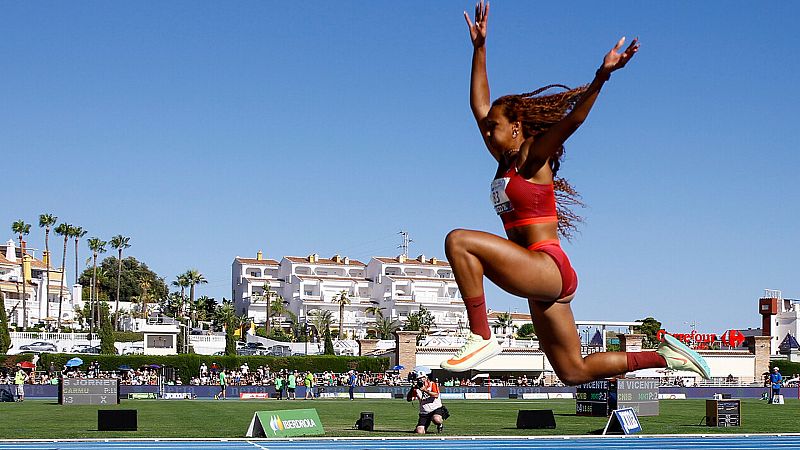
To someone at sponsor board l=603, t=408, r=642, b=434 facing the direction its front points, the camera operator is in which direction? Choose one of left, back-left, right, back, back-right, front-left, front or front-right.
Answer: back-right

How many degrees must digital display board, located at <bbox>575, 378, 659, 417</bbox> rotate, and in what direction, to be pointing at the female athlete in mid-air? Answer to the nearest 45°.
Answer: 0° — it already faces them

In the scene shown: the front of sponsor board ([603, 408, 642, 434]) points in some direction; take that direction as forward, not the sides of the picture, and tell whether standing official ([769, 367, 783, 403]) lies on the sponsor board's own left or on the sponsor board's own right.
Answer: on the sponsor board's own left

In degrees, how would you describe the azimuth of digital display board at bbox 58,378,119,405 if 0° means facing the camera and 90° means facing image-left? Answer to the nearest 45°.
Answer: approximately 0°

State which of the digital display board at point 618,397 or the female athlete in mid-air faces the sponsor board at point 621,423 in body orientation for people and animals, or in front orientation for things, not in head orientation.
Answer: the digital display board
